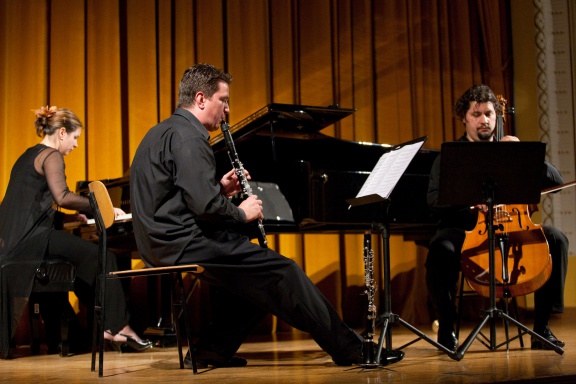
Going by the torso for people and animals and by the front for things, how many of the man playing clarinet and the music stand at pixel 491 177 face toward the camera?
0

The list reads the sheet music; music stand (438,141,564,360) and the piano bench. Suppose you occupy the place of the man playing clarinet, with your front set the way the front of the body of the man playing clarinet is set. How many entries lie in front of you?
2

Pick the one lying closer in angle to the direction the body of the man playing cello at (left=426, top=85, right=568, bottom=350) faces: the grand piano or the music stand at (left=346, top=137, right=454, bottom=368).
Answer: the music stand

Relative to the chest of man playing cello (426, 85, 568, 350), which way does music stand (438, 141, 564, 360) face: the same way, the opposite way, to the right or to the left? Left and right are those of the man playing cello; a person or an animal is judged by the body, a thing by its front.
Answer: the opposite way

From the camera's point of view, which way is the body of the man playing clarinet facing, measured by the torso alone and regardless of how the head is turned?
to the viewer's right

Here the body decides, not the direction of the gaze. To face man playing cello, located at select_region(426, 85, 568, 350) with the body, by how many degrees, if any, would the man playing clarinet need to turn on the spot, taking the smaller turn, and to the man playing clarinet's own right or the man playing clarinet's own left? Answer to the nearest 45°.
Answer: approximately 45° to the man playing clarinet's own left

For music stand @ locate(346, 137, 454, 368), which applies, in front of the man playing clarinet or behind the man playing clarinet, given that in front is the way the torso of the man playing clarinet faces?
in front

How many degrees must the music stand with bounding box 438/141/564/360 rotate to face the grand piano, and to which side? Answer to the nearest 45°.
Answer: approximately 45° to its left

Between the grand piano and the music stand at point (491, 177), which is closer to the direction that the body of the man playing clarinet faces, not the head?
the music stand

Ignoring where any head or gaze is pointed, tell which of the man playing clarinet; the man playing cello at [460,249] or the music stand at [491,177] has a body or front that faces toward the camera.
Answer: the man playing cello

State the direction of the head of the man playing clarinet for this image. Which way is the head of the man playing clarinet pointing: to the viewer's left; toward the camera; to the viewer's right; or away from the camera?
to the viewer's right

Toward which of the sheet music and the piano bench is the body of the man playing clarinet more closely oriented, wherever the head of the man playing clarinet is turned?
the sheet music

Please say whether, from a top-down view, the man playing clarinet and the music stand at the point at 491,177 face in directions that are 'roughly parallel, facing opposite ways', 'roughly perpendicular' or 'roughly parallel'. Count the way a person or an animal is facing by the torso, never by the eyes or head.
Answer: roughly perpendicular

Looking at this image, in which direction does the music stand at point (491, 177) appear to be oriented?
away from the camera
